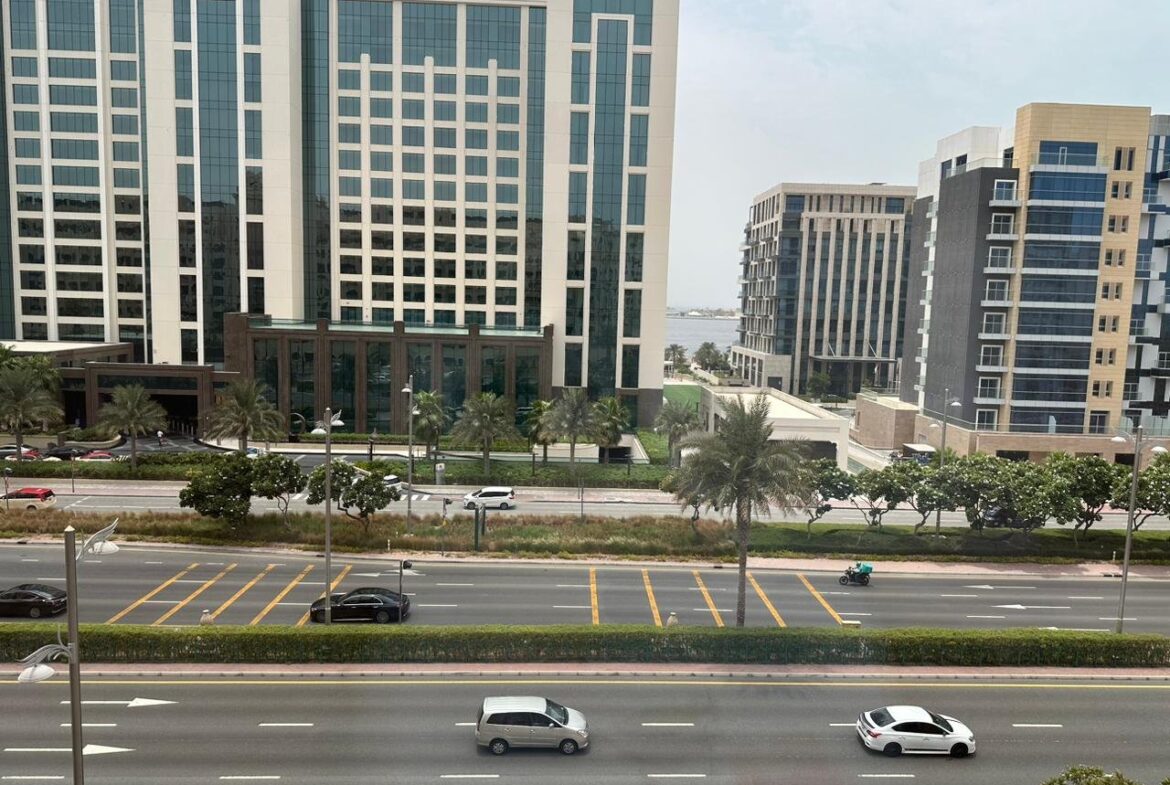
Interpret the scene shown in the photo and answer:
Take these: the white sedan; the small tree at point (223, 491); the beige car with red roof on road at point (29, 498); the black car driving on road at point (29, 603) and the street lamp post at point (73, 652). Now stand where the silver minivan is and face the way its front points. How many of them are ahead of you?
1

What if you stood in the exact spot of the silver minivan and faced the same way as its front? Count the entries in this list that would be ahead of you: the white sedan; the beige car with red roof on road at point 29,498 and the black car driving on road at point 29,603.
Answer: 1

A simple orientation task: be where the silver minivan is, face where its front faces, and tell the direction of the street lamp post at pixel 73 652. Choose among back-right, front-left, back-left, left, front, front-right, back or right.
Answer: back-right

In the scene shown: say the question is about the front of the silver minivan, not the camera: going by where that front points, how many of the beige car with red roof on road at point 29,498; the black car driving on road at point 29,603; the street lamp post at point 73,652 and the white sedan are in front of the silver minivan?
1

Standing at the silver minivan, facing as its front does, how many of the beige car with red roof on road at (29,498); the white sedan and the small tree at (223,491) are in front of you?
1

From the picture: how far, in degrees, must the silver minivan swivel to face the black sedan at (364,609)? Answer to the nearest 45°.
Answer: approximately 135° to its left

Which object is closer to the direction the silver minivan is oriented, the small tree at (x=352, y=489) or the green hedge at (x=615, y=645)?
the green hedge

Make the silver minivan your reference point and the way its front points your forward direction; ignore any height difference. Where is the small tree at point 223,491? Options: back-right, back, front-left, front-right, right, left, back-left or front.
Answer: back-left

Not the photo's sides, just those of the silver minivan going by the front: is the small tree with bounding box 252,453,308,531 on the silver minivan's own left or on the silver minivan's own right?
on the silver minivan's own left

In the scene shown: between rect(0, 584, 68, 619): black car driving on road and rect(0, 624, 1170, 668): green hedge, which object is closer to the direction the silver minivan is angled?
the green hedge

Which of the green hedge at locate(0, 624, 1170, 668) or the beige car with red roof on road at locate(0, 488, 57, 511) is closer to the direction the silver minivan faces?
the green hedge

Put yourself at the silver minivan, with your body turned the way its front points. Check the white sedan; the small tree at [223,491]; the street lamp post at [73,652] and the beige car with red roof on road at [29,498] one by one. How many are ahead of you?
1

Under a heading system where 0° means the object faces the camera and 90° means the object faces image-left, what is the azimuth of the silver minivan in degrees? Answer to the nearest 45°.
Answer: approximately 270°
